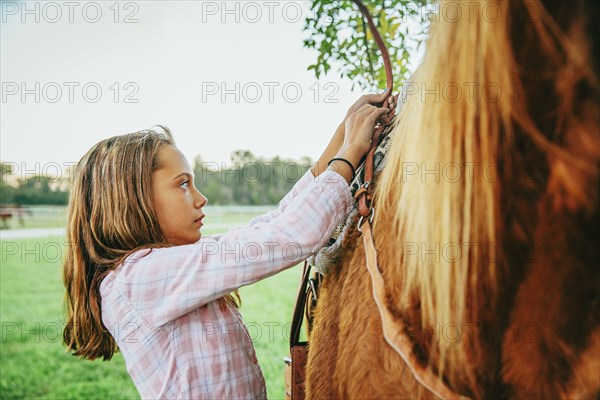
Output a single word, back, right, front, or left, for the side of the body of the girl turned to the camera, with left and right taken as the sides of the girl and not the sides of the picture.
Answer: right

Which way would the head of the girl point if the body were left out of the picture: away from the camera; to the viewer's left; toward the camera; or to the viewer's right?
to the viewer's right
